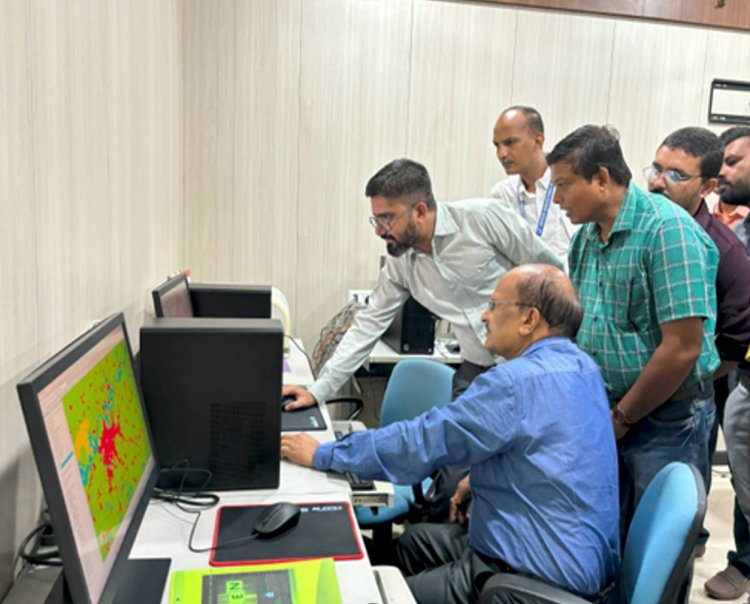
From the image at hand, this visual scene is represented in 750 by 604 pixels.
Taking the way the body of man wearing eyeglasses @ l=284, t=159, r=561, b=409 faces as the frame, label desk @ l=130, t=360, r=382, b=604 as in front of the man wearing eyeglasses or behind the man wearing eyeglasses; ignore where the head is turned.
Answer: in front

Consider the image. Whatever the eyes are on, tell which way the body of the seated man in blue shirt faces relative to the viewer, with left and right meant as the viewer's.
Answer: facing away from the viewer and to the left of the viewer

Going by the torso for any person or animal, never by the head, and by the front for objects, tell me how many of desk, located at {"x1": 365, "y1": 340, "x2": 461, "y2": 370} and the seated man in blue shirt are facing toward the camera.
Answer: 1

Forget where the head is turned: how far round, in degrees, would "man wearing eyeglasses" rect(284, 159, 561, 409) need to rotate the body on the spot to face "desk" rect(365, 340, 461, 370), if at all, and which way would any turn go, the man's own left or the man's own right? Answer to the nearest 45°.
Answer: approximately 135° to the man's own right

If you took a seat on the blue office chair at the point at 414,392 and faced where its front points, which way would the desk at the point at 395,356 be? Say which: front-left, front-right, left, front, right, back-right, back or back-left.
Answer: back-right

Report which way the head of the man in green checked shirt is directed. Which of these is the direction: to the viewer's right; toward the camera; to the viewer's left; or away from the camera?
to the viewer's left

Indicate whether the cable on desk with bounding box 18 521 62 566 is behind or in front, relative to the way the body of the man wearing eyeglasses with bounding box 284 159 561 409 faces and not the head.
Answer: in front

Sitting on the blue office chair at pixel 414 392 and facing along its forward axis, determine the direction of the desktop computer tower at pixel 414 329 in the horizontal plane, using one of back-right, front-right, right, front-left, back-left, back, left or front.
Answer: back-right

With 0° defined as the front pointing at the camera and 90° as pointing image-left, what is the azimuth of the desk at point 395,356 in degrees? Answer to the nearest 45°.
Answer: approximately 0°
